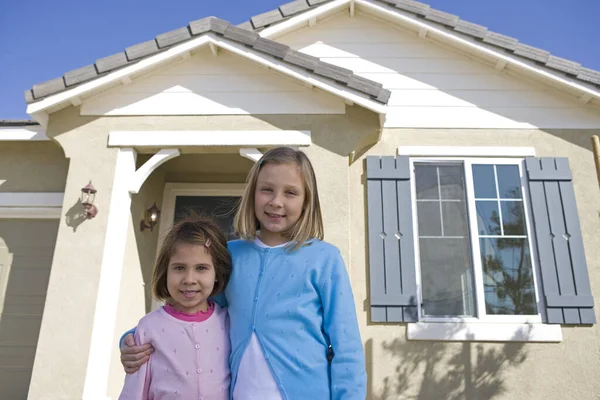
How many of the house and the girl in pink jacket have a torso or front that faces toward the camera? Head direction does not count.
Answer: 2

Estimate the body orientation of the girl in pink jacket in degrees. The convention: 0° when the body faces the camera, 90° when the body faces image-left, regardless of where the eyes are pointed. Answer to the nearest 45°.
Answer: approximately 0°

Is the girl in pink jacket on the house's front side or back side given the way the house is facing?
on the front side

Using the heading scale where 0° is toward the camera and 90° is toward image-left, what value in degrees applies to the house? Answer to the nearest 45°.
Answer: approximately 0°

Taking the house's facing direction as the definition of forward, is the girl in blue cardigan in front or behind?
in front
